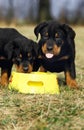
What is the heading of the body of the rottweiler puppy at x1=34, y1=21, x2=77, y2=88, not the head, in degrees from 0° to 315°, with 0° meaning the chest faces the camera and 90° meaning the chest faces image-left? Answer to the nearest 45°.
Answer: approximately 0°

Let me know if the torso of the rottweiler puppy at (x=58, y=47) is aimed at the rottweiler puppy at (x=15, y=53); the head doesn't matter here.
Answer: no

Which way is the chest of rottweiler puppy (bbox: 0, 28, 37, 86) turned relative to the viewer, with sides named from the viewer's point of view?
facing the viewer and to the right of the viewer

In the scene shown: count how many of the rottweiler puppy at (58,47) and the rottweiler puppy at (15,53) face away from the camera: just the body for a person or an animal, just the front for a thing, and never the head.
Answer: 0

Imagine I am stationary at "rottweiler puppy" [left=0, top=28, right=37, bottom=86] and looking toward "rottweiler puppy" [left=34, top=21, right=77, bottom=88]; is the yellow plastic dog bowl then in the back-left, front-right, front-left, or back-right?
front-right

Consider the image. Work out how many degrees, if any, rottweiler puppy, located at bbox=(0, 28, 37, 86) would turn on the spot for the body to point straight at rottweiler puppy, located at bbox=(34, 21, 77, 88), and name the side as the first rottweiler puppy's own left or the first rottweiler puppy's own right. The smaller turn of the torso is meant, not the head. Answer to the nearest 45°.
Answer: approximately 45° to the first rottweiler puppy's own left

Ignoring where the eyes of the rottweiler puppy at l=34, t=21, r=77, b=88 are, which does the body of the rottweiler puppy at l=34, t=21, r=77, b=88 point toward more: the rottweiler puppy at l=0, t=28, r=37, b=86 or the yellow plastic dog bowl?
the yellow plastic dog bowl
